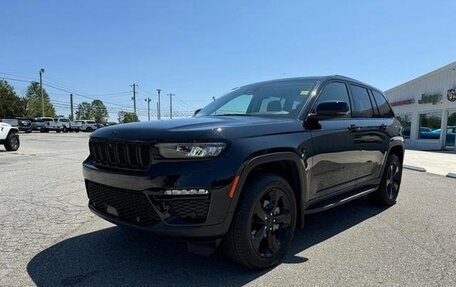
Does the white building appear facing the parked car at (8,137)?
yes

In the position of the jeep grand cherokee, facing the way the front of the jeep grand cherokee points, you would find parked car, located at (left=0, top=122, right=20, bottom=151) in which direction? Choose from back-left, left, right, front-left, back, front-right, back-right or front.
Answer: right

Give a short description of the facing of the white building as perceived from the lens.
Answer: facing the viewer and to the left of the viewer
